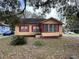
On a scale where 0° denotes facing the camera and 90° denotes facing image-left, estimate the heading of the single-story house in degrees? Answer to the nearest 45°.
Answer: approximately 0°
